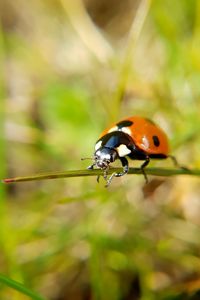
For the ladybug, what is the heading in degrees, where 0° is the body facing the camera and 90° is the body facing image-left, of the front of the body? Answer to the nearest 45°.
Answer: approximately 45°
